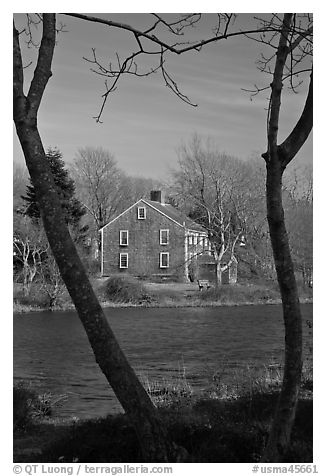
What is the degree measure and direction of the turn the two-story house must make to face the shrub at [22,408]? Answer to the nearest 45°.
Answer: approximately 90° to its right

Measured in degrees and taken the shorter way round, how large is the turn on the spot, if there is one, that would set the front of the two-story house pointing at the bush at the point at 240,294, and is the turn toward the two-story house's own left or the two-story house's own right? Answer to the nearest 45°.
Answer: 0° — it already faces it

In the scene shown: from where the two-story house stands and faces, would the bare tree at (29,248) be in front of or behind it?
behind

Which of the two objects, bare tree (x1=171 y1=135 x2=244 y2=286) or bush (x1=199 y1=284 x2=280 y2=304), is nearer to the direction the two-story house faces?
the bush

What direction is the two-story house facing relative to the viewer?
to the viewer's right

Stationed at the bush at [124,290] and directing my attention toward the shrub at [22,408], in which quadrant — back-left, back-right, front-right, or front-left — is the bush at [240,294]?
back-left
